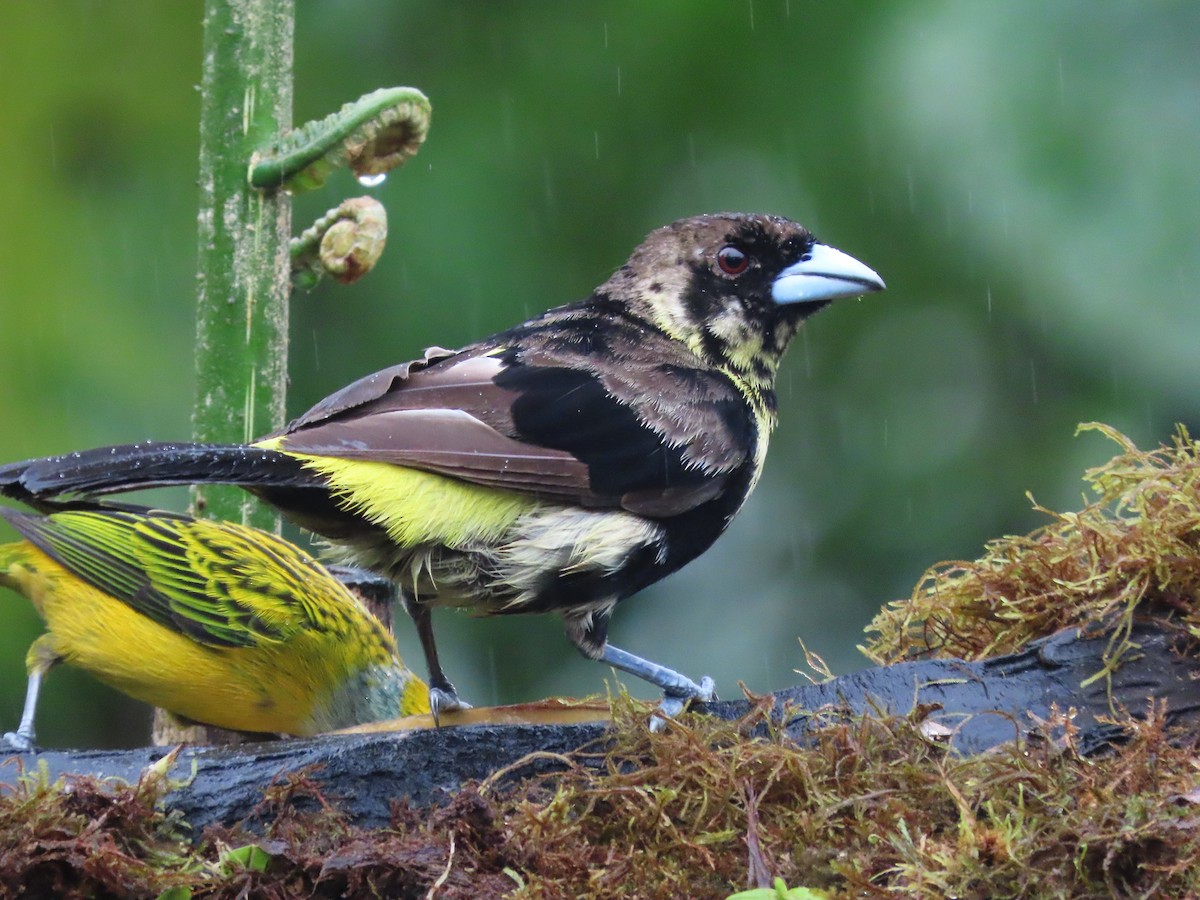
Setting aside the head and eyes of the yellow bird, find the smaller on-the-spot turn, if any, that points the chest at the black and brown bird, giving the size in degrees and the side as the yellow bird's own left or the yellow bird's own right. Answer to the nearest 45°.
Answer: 0° — it already faces it

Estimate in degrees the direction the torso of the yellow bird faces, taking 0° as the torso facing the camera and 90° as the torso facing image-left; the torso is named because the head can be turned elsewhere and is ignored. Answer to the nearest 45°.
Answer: approximately 270°

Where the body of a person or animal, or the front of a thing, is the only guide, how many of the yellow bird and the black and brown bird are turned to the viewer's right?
2

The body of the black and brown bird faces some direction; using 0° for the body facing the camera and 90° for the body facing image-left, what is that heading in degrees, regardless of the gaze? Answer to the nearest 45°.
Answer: approximately 270°
